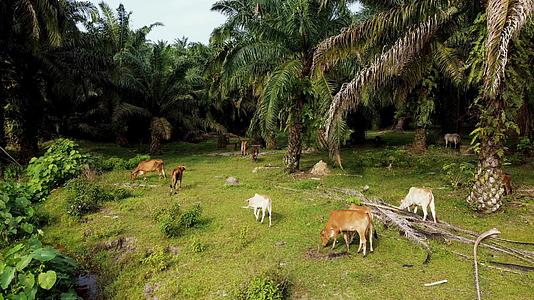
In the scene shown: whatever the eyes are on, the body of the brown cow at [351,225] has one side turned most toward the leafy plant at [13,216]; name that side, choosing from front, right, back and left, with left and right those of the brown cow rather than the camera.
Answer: front

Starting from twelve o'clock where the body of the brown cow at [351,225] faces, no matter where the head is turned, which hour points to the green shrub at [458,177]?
The green shrub is roughly at 4 o'clock from the brown cow.

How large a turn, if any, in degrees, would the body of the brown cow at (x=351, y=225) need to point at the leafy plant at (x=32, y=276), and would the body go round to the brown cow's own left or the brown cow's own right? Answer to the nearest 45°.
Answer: approximately 45° to the brown cow's own left

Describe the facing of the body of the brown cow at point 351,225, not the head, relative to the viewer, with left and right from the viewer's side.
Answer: facing to the left of the viewer

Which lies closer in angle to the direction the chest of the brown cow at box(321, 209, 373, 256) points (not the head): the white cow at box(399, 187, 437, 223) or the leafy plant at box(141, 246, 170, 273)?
the leafy plant

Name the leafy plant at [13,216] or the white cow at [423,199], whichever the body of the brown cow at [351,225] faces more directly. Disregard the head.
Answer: the leafy plant

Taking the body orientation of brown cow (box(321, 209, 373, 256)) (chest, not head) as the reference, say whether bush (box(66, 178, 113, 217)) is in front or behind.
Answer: in front

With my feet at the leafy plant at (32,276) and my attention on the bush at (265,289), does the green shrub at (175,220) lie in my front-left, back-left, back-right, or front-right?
front-left

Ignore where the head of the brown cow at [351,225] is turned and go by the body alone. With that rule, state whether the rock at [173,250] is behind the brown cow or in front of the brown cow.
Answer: in front

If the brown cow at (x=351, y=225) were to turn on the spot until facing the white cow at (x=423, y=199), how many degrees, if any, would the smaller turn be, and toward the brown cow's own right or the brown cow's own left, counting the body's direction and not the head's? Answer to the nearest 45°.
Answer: approximately 135° to the brown cow's own right

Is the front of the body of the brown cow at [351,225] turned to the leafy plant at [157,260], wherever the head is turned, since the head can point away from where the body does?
yes

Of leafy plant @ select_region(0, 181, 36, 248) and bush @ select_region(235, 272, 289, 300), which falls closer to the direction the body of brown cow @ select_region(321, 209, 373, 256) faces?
the leafy plant

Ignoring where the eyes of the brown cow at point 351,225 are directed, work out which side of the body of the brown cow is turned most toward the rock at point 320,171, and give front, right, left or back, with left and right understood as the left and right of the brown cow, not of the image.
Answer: right

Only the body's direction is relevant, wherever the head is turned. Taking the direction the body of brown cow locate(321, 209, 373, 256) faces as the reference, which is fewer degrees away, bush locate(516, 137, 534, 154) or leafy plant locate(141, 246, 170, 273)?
the leafy plant

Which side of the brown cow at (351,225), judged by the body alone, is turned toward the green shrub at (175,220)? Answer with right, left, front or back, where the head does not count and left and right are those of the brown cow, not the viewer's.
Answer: front

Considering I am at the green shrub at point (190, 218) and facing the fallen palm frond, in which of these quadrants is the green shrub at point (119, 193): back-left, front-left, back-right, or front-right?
back-left

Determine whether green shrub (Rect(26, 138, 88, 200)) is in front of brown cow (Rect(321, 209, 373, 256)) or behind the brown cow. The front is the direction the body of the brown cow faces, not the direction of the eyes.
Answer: in front
